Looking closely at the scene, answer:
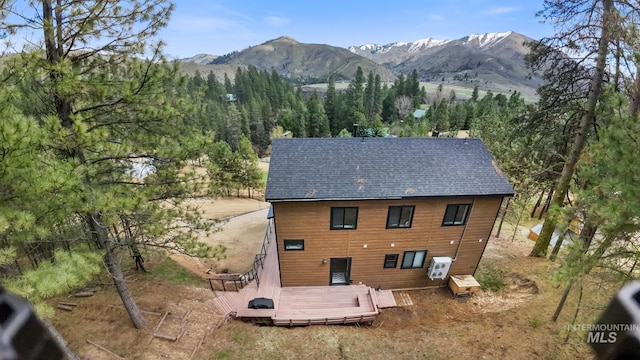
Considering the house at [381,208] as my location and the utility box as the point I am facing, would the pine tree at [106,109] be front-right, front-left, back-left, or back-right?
back-right

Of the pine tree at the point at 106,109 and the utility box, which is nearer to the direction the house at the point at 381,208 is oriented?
the utility box
